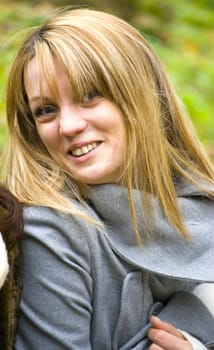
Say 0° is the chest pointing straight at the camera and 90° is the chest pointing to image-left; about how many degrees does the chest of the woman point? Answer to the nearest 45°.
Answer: approximately 315°
